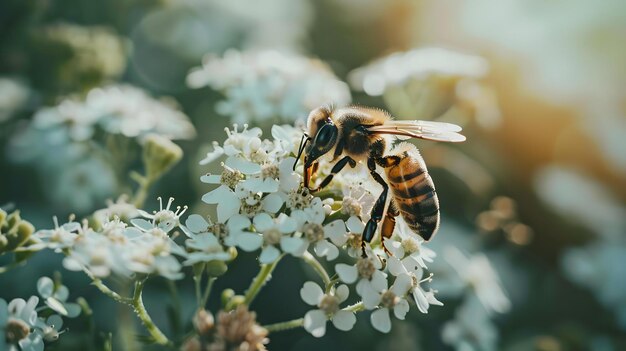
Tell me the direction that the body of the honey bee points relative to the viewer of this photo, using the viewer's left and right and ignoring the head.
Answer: facing to the left of the viewer

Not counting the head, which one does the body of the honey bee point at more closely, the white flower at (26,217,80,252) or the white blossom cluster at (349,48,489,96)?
the white flower

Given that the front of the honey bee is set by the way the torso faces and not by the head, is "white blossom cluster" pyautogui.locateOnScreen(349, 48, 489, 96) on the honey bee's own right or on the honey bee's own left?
on the honey bee's own right

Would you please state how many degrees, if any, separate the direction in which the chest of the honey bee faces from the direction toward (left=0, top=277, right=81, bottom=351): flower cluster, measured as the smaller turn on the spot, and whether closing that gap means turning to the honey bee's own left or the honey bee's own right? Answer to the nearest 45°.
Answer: approximately 45° to the honey bee's own left
